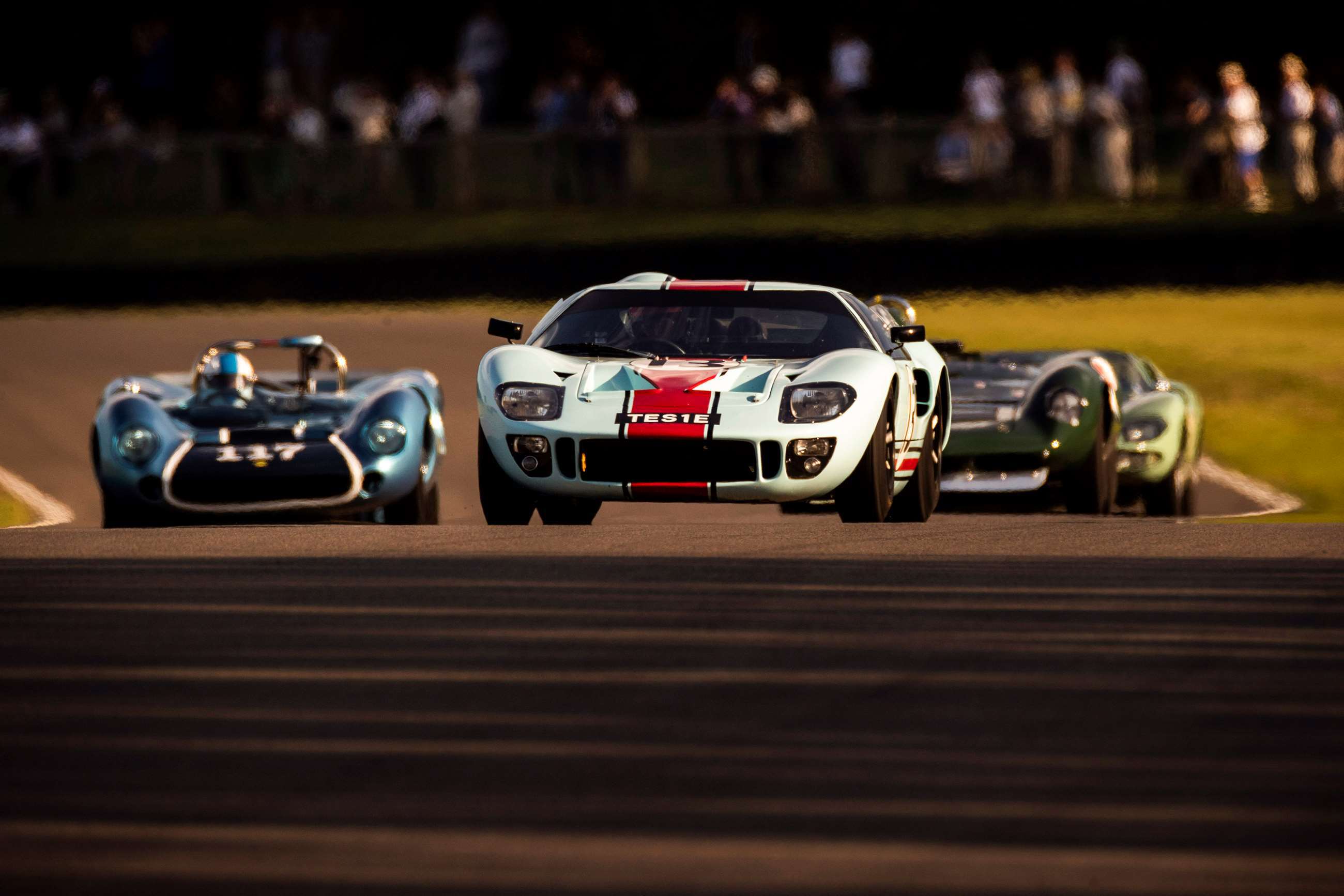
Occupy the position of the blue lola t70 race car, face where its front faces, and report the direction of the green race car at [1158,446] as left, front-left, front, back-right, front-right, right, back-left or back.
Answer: left

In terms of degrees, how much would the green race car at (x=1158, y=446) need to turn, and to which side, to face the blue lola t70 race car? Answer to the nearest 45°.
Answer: approximately 45° to its right

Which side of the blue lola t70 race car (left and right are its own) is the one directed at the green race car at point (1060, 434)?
left

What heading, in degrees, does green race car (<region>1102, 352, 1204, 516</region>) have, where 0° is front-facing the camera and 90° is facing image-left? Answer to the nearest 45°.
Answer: approximately 0°

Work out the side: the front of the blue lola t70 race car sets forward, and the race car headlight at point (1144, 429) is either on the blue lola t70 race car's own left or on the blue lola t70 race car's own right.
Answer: on the blue lola t70 race car's own left

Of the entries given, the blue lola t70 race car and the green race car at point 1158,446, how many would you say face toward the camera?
2
